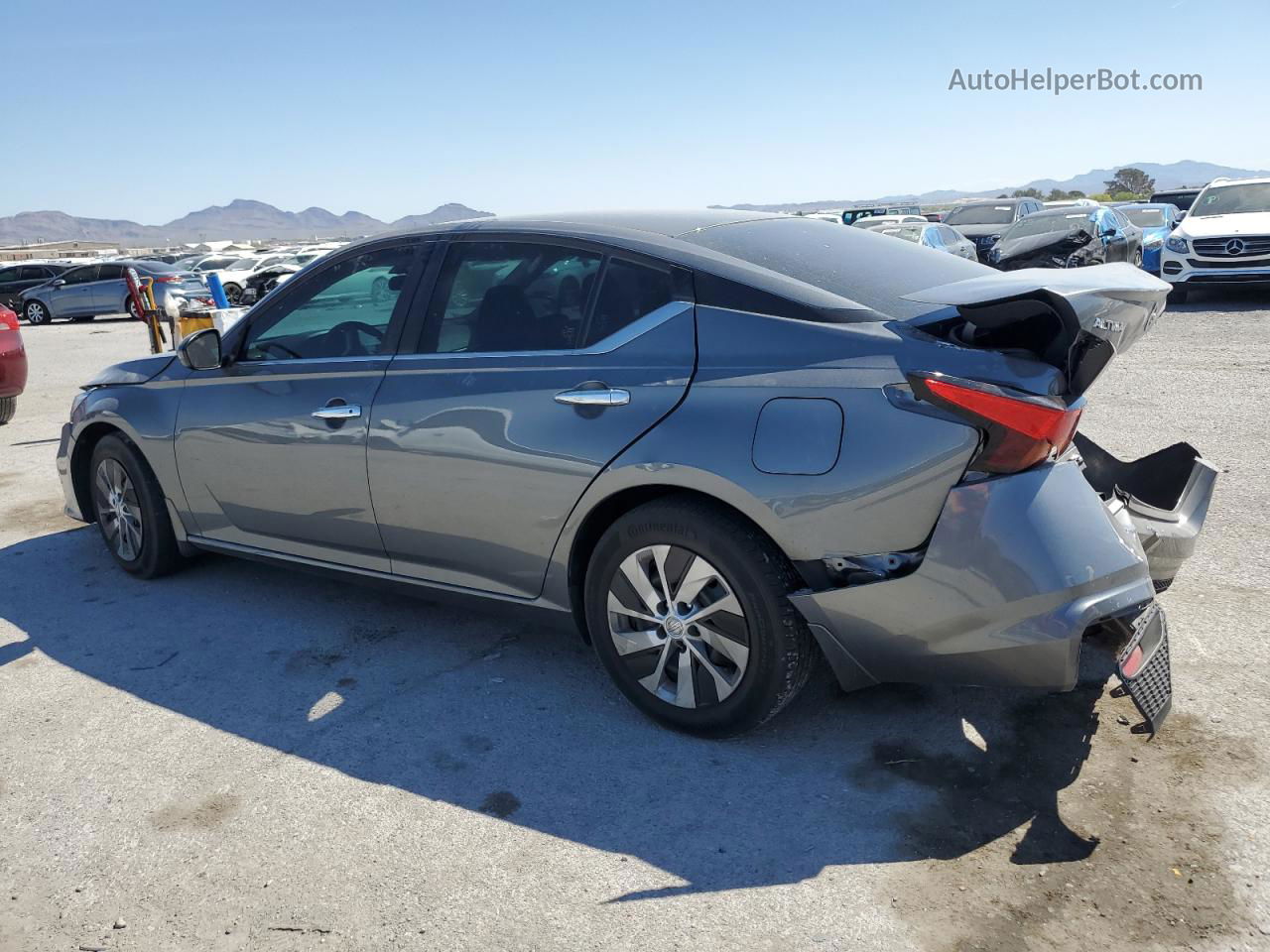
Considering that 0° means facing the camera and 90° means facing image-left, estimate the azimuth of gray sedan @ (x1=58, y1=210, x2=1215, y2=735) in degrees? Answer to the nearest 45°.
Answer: approximately 135°

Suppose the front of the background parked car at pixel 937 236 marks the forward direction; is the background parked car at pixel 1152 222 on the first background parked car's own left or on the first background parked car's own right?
on the first background parked car's own left

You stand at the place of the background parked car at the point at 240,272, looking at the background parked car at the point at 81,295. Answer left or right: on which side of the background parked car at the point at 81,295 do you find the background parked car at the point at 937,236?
left

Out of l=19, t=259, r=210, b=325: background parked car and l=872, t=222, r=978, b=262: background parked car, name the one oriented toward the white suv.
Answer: l=872, t=222, r=978, b=262: background parked car

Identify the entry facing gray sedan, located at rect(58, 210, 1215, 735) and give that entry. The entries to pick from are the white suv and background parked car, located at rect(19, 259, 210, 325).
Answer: the white suv

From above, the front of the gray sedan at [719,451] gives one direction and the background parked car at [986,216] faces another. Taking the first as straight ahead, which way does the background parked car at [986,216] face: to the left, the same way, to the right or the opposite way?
to the left

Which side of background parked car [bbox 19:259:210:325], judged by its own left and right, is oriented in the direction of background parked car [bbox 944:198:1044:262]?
back

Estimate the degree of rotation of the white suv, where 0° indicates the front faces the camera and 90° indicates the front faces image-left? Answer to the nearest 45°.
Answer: approximately 0°

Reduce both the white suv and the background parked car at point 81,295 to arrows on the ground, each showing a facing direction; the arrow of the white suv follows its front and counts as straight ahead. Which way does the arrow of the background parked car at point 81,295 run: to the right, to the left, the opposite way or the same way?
to the right

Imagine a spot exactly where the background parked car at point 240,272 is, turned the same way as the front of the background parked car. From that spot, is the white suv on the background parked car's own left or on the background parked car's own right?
on the background parked car's own left
